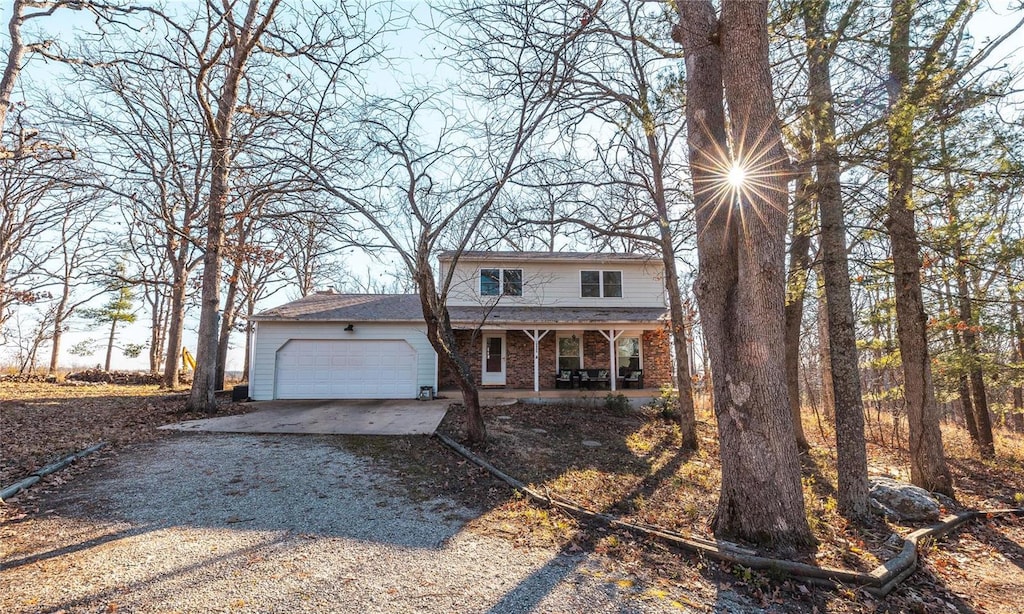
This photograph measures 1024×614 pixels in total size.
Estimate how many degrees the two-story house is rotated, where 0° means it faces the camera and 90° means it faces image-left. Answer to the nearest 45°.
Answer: approximately 0°

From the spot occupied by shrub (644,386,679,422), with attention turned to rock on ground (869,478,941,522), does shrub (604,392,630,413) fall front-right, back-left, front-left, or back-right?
back-right

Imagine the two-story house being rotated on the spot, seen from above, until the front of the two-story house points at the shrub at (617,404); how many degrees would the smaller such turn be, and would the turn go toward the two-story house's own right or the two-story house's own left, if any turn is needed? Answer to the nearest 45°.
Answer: approximately 45° to the two-story house's own left

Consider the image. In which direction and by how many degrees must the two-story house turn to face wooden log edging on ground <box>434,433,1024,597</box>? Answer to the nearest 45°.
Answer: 0° — it already faces it

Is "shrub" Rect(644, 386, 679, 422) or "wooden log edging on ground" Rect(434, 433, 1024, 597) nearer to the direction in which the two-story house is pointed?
the wooden log edging on ground
